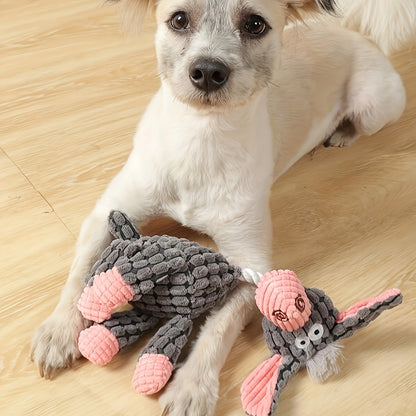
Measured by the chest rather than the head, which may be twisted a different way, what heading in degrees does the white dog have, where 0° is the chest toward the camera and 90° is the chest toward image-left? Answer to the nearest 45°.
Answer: approximately 45°
